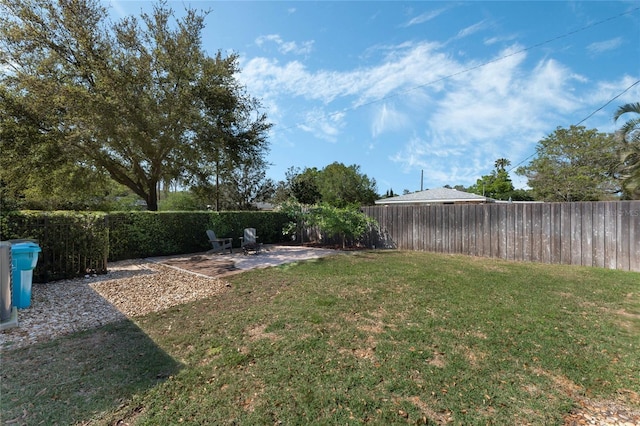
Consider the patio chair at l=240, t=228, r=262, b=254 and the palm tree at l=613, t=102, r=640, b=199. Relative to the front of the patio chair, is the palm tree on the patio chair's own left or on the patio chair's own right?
on the patio chair's own left

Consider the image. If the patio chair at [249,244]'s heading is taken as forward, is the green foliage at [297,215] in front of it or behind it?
behind

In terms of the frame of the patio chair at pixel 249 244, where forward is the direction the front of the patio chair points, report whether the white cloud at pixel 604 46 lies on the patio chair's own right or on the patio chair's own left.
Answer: on the patio chair's own left

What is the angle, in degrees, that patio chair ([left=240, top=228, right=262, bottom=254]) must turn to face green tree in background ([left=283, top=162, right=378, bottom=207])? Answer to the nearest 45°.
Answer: approximately 135° to its left

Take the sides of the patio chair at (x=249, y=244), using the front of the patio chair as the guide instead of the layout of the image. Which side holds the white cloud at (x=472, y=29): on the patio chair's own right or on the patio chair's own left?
on the patio chair's own left

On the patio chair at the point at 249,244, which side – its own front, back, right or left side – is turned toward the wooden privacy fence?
left

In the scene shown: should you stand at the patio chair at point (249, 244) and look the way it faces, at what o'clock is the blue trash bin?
The blue trash bin is roughly at 1 o'clock from the patio chair.

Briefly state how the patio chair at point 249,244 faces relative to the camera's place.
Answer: facing the viewer
